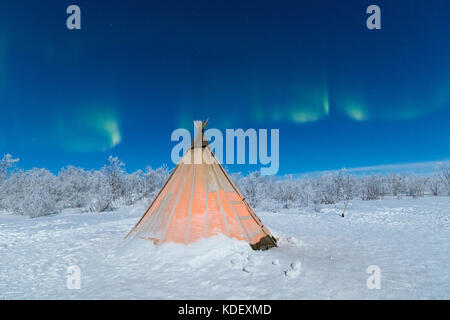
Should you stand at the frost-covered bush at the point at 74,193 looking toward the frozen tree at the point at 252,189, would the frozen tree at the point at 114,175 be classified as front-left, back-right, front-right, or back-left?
front-left
